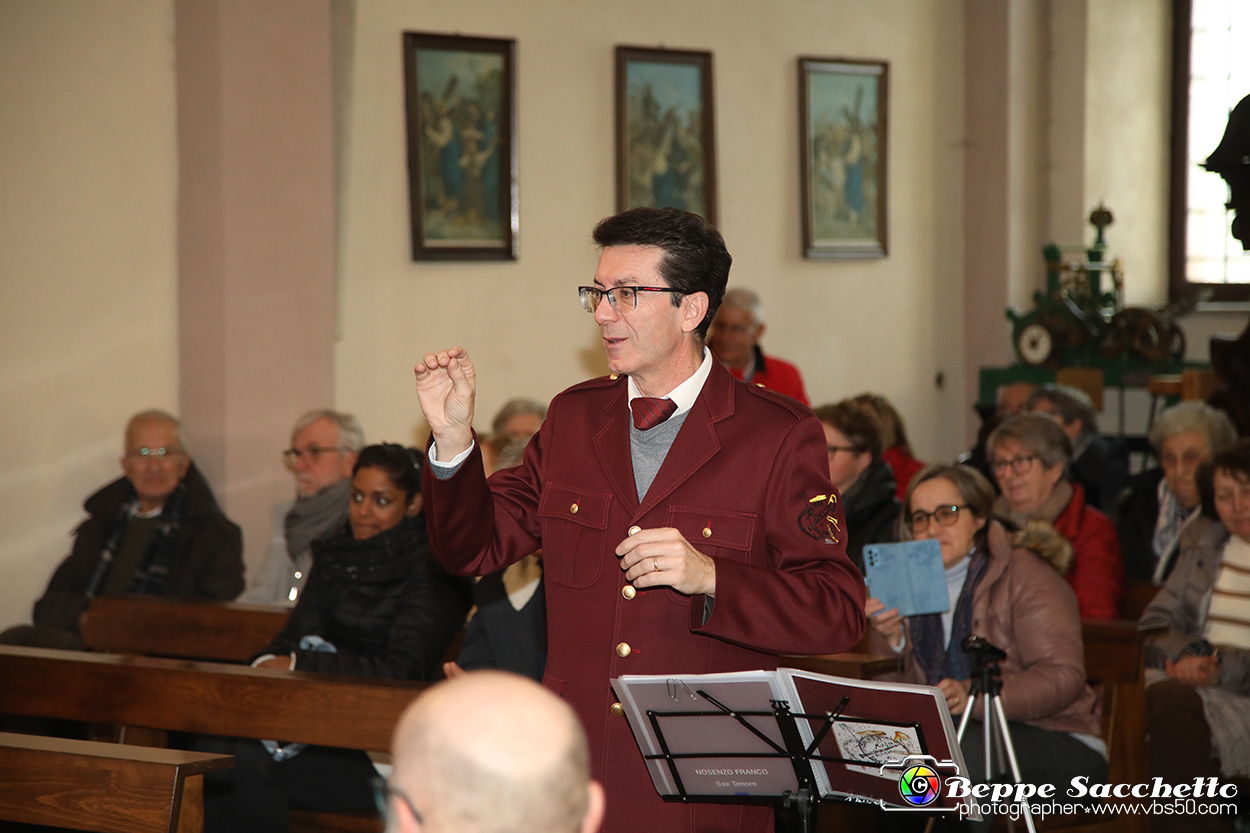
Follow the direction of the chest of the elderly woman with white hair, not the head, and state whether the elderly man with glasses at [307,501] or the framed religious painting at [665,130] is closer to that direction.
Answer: the elderly man with glasses

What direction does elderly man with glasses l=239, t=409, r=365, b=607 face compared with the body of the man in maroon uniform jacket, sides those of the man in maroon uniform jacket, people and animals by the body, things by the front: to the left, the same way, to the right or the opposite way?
the same way

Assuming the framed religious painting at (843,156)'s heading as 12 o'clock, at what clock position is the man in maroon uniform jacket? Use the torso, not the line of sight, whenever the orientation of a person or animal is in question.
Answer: The man in maroon uniform jacket is roughly at 12 o'clock from the framed religious painting.

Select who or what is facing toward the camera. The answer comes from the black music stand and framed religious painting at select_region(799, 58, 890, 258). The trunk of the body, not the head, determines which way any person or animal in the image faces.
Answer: the framed religious painting

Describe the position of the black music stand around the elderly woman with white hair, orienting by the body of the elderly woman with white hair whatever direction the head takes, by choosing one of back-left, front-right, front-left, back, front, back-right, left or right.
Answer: front-left

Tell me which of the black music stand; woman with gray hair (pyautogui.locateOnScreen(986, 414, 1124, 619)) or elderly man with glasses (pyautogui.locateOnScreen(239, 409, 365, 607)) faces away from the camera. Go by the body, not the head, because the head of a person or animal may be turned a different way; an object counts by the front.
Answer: the black music stand

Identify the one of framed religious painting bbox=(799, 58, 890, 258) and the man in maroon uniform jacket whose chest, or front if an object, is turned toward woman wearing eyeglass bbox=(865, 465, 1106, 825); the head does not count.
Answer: the framed religious painting

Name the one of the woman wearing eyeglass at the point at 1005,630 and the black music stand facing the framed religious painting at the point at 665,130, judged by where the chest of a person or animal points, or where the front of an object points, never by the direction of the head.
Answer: the black music stand

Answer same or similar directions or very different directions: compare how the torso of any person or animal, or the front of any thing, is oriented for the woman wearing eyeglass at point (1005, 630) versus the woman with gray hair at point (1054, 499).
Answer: same or similar directions

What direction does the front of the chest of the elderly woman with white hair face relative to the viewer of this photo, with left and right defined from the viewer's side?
facing the viewer and to the left of the viewer

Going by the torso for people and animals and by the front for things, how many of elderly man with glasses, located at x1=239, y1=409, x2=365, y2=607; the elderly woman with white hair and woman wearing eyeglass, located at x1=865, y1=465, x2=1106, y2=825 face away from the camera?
0

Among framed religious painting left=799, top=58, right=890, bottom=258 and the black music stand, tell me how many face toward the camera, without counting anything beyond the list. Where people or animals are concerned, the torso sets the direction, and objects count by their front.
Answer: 1

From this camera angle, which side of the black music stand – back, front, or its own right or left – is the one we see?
back

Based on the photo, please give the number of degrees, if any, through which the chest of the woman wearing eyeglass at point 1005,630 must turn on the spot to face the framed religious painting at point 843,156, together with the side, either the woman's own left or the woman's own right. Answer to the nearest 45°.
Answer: approximately 135° to the woman's own right

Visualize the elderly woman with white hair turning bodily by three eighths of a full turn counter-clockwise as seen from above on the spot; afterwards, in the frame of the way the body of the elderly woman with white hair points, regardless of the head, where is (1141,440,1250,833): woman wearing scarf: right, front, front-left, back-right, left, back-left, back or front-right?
right

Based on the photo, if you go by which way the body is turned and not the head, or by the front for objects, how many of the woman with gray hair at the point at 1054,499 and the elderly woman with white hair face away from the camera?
0

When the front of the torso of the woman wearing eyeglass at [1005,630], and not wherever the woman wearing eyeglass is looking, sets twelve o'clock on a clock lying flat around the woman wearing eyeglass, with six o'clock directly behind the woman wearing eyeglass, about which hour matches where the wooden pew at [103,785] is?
The wooden pew is roughly at 12 o'clock from the woman wearing eyeglass.

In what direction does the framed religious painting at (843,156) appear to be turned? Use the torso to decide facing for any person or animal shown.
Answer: toward the camera
